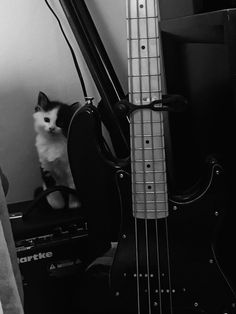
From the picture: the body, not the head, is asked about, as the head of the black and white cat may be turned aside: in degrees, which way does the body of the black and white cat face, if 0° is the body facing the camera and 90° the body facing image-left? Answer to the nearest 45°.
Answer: approximately 0°

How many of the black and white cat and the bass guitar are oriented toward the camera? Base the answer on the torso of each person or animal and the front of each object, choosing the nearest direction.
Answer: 2
